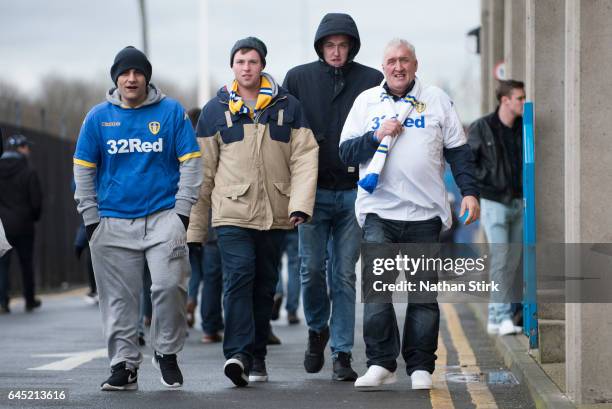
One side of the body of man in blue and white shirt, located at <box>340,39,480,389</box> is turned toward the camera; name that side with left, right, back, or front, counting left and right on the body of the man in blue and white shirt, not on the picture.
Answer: front

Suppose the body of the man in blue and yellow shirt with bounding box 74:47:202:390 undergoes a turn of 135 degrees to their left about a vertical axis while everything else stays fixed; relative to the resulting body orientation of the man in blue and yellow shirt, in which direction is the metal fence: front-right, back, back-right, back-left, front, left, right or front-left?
front-left

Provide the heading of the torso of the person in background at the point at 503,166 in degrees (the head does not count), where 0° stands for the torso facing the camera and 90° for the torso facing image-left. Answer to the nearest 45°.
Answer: approximately 315°

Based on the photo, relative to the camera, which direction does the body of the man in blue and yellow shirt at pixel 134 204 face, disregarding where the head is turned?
toward the camera

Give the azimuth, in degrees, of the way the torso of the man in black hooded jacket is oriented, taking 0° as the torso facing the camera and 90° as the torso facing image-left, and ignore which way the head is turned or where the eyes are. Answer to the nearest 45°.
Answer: approximately 0°
